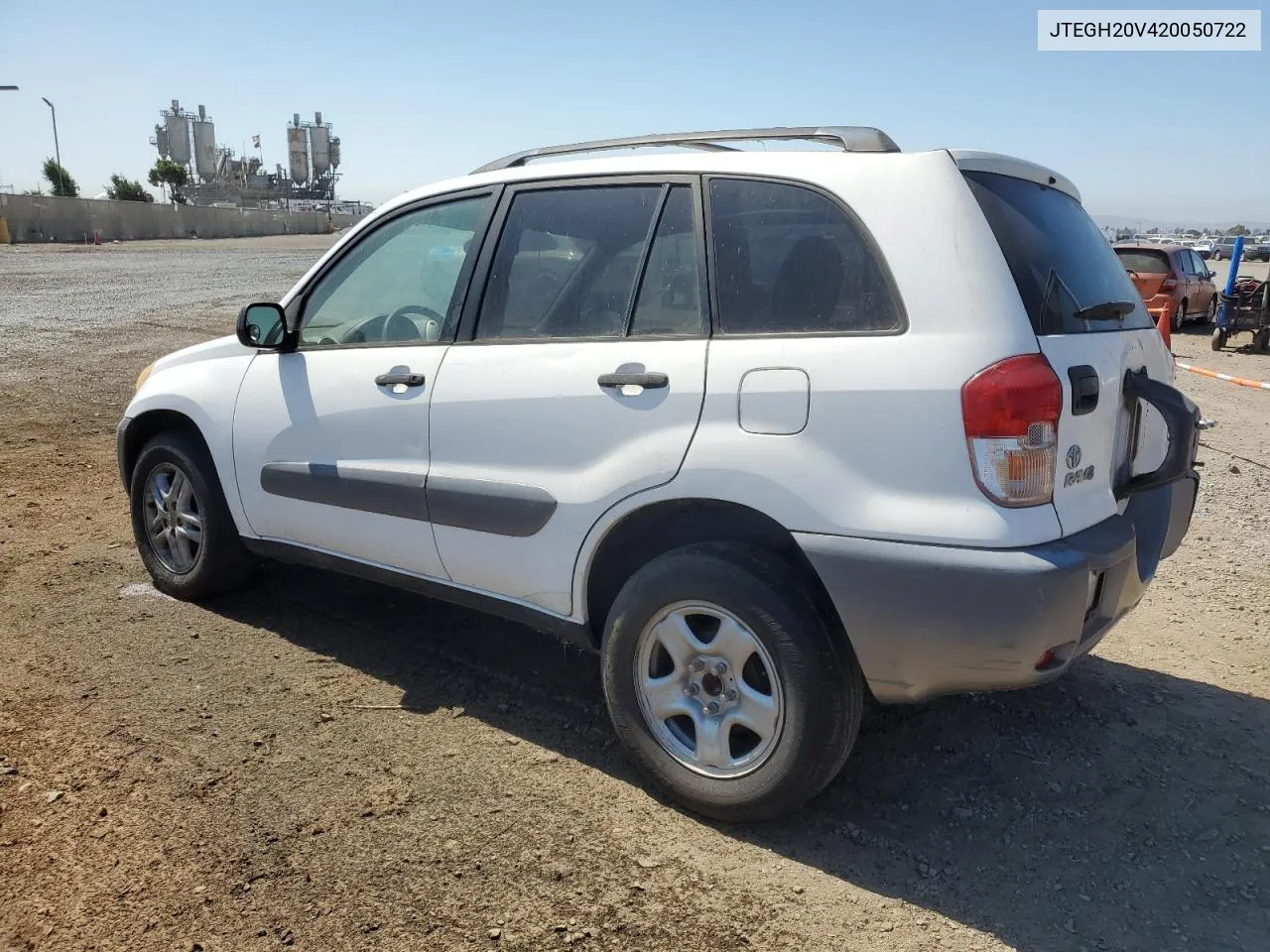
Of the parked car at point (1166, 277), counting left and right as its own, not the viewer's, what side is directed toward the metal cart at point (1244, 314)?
right

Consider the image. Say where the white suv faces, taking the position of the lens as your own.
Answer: facing away from the viewer and to the left of the viewer

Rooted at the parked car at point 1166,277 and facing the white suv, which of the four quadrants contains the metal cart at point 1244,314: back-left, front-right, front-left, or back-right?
front-left

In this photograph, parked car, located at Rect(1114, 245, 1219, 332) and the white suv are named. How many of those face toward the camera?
0

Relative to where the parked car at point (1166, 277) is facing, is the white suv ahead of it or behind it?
behind

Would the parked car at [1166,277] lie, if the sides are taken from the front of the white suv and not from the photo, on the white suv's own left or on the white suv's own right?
on the white suv's own right

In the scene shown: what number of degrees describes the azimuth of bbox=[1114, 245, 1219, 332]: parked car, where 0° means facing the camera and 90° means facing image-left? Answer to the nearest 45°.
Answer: approximately 225°

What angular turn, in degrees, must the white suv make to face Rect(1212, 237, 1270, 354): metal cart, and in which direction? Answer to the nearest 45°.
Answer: approximately 90° to its right
